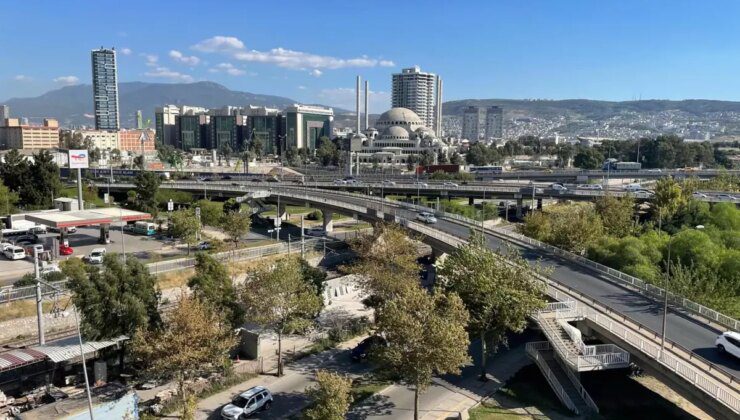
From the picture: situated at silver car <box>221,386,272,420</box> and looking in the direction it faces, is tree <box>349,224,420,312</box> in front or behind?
behind

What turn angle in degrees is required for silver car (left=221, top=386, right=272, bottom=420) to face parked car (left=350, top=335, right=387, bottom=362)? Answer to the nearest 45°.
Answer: approximately 180°

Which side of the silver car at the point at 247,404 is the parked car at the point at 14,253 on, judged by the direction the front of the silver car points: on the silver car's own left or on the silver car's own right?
on the silver car's own right

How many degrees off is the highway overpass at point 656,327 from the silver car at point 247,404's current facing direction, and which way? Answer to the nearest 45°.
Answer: approximately 135° to its left

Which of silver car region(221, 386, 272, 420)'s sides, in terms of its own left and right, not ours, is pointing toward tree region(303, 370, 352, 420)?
left

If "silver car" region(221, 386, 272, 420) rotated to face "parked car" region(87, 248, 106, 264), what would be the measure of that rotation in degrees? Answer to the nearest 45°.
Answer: approximately 90° to its right

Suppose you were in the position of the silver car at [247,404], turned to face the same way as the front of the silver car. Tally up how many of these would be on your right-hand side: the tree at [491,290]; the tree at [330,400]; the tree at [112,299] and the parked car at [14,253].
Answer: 2

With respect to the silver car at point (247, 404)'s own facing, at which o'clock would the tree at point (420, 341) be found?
The tree is roughly at 8 o'clock from the silver car.

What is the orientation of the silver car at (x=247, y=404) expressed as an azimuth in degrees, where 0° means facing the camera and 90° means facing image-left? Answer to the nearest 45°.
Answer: approximately 45°

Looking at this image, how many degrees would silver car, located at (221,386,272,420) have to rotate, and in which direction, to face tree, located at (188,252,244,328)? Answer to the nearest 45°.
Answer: approximately 135° to its right
